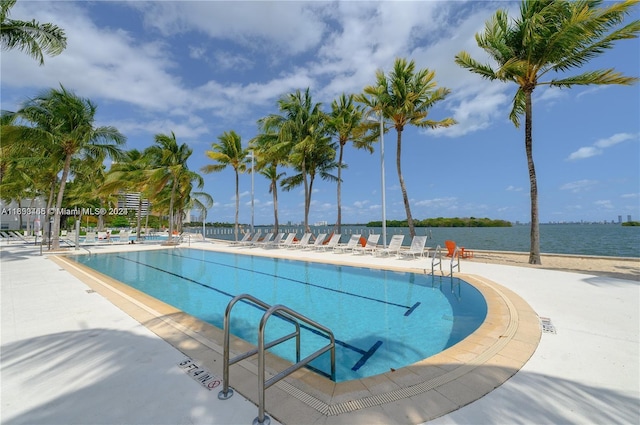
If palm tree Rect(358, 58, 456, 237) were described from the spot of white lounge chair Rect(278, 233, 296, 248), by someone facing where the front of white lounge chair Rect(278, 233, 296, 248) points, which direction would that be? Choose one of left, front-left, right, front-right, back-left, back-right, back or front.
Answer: left

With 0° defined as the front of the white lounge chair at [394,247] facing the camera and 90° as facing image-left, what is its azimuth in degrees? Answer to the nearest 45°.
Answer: approximately 45°

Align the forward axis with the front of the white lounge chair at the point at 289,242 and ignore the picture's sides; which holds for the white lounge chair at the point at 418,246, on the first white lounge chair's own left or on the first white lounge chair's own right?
on the first white lounge chair's own left

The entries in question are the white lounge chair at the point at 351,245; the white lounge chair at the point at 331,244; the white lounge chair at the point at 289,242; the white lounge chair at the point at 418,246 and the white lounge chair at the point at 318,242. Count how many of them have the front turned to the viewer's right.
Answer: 0

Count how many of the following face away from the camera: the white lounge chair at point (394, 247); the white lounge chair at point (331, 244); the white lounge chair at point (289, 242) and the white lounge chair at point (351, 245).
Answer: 0

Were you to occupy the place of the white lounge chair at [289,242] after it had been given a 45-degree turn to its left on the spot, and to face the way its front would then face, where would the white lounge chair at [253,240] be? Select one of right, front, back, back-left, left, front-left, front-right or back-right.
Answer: back-right

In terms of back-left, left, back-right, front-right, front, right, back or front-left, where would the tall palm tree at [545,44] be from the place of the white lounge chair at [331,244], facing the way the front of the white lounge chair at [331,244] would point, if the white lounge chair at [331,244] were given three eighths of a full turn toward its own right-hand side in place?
back-right

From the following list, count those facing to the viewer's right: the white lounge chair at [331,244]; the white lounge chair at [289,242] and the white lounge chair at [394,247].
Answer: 0

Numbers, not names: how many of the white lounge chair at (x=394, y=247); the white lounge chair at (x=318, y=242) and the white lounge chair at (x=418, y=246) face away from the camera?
0

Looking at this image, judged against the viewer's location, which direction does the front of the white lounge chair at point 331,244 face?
facing the viewer and to the left of the viewer

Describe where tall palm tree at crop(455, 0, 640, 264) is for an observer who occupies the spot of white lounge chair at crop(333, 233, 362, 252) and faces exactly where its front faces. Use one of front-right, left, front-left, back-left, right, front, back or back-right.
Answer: left

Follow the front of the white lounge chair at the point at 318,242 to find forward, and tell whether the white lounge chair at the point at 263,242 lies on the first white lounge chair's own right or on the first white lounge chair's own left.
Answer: on the first white lounge chair's own right

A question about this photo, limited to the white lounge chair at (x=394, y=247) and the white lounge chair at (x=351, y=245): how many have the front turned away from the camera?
0

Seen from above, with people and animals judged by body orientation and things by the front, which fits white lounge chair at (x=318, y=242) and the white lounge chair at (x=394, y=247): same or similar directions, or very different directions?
same or similar directions

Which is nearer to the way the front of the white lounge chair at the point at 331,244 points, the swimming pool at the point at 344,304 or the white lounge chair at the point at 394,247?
the swimming pool

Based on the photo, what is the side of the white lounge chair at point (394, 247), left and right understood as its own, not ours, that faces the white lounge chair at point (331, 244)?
right

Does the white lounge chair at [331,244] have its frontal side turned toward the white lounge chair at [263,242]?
no

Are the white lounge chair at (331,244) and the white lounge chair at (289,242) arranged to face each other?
no

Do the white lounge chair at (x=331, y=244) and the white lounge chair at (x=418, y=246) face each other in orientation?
no

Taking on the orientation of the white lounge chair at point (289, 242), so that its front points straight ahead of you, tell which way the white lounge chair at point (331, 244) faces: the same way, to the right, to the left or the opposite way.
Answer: the same way

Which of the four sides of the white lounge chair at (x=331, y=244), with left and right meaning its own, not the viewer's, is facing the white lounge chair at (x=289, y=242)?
right
